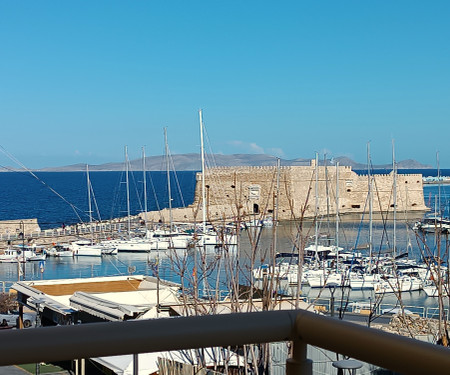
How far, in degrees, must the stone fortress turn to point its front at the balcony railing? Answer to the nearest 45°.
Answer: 0° — it already faces it

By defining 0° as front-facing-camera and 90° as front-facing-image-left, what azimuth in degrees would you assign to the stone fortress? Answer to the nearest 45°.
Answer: approximately 0°
